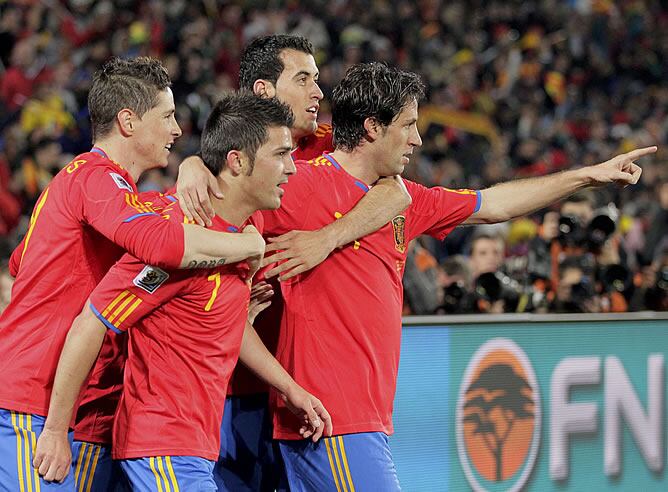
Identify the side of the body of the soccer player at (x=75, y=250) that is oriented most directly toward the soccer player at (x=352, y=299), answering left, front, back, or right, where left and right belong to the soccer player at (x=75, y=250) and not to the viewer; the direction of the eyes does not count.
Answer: front

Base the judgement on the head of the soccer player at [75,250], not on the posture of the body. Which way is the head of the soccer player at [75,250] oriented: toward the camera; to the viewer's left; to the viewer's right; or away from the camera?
to the viewer's right

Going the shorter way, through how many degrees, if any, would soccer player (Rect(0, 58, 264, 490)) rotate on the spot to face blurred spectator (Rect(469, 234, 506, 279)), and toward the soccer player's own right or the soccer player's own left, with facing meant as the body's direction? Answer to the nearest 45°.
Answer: approximately 45° to the soccer player's own left

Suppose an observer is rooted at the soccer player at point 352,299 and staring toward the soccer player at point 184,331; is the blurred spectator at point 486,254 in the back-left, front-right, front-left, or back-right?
back-right

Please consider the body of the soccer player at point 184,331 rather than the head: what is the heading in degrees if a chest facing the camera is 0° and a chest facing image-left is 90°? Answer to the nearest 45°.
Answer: approximately 315°

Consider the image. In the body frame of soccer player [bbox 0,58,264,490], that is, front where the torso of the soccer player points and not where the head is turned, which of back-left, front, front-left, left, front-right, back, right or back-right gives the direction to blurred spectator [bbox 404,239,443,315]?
front-left

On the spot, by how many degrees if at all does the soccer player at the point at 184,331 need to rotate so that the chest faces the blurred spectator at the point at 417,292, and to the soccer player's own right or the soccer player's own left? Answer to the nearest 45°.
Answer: approximately 90° to the soccer player's own left

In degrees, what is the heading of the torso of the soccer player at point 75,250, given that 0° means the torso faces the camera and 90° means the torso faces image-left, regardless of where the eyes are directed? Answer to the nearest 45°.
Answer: approximately 270°

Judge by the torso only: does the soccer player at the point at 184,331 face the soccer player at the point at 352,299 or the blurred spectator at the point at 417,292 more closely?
the soccer player

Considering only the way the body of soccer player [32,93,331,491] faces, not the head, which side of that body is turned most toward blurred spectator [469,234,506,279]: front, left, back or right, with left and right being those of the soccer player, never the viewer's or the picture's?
left

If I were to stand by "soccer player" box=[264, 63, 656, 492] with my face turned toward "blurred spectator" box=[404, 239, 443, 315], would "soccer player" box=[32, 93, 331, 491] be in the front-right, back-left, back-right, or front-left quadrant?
back-left

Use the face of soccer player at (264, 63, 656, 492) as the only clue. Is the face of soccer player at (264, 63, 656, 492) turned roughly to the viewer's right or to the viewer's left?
to the viewer's right
